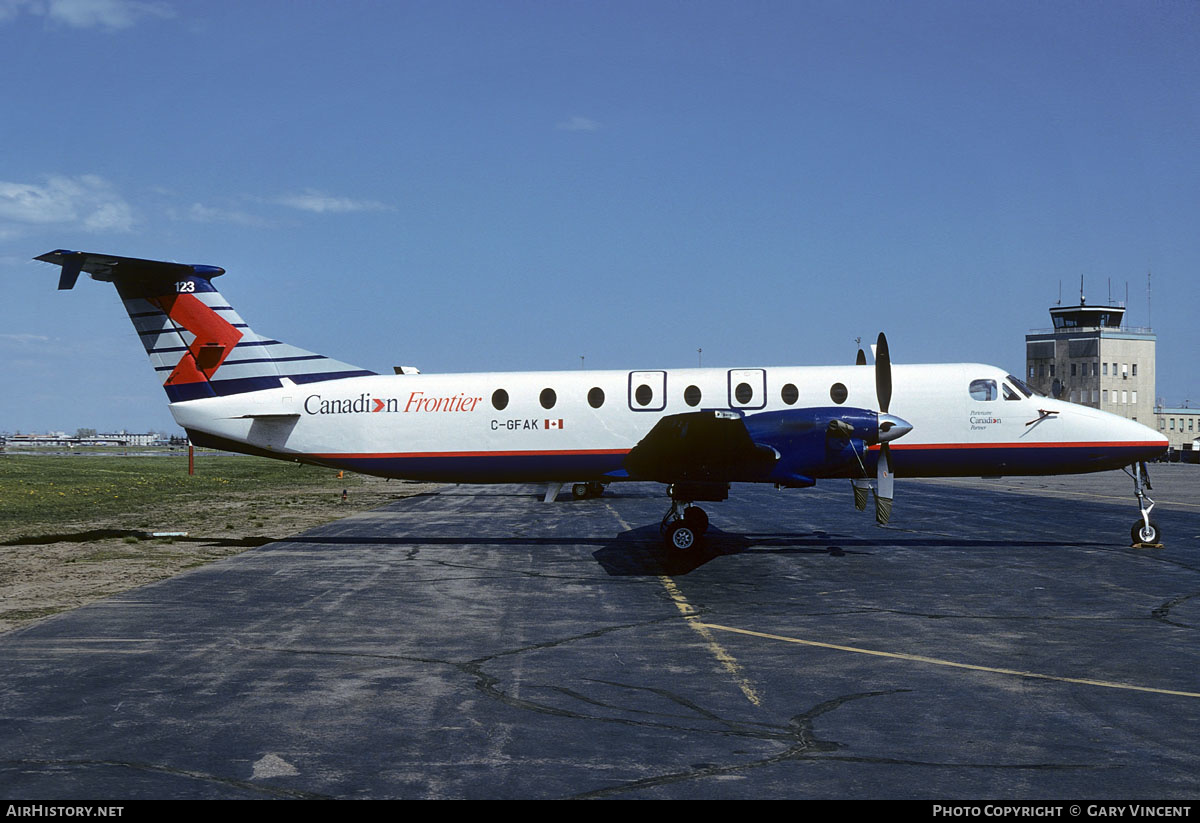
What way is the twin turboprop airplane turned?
to the viewer's right
